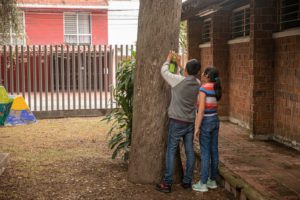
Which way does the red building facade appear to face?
toward the camera

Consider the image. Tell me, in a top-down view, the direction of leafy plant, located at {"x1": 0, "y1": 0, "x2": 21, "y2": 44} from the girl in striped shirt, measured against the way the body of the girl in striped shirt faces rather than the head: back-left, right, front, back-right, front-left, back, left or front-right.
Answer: front

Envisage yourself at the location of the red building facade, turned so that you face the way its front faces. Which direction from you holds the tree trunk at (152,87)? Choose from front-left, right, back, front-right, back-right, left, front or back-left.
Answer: front

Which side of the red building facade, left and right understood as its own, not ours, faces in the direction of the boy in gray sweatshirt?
front

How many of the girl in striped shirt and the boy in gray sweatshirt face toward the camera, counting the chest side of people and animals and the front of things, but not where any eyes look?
0

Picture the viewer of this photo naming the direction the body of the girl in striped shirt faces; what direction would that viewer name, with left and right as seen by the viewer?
facing away from the viewer and to the left of the viewer

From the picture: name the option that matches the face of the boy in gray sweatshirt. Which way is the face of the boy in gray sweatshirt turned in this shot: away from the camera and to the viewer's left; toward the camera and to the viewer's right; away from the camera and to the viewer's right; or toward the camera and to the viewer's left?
away from the camera and to the viewer's left

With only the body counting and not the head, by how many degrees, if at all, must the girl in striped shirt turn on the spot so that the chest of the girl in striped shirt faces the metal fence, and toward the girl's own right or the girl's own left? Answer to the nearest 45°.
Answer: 0° — they already face it

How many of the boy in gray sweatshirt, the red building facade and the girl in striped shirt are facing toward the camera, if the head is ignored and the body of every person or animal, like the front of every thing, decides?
1

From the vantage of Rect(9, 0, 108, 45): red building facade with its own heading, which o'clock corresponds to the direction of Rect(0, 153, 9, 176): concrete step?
The concrete step is roughly at 12 o'clock from the red building facade.

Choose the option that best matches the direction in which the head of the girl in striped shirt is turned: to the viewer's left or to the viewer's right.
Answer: to the viewer's left

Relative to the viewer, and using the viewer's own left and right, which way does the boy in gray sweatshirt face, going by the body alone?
facing away from the viewer and to the left of the viewer

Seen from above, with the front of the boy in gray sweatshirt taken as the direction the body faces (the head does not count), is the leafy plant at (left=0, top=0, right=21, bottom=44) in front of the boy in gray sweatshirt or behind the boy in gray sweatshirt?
in front

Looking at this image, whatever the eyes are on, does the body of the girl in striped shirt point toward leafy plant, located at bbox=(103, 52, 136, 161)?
yes
